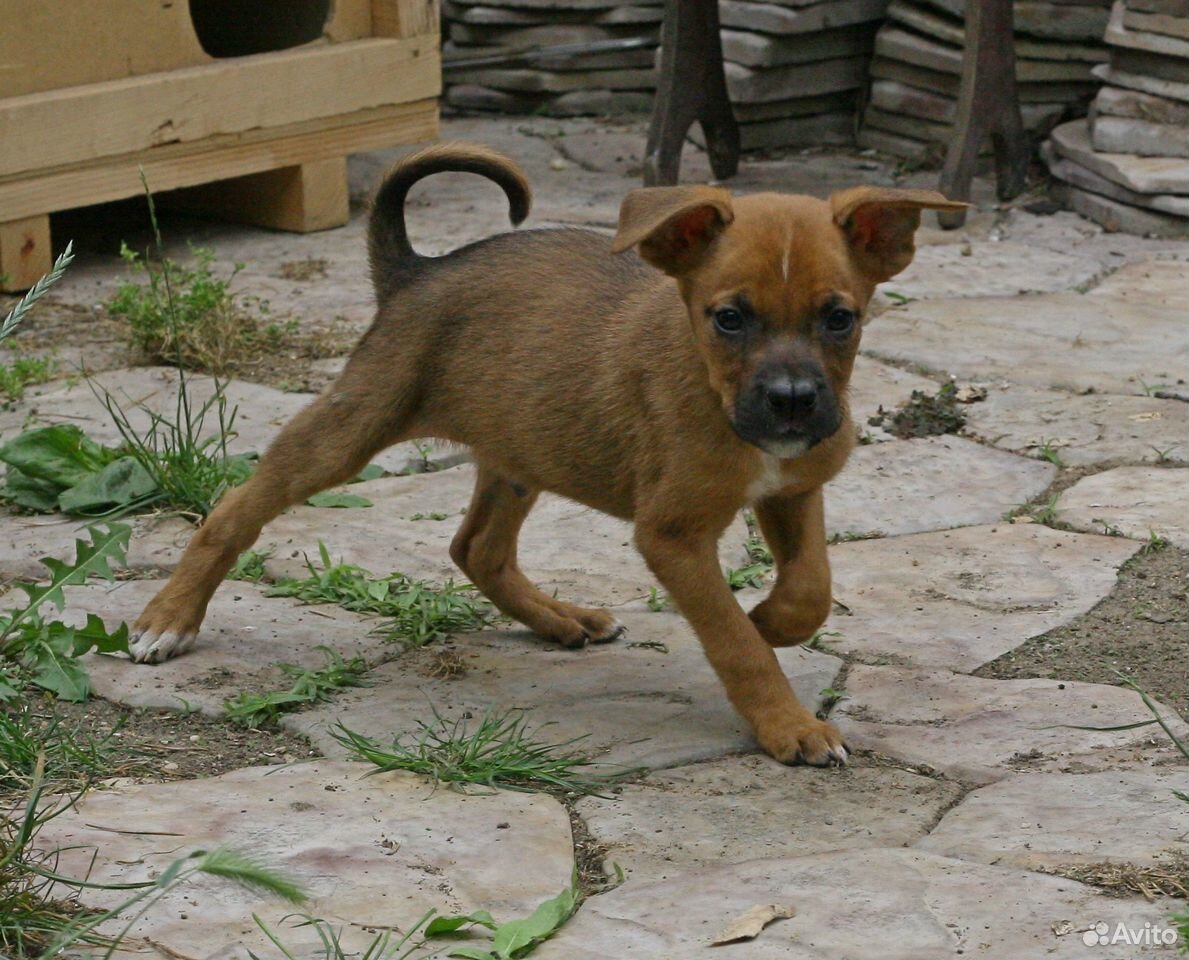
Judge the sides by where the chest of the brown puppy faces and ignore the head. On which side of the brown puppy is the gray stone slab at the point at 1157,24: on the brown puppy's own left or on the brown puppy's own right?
on the brown puppy's own left

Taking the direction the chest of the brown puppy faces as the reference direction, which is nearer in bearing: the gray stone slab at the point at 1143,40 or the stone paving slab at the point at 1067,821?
the stone paving slab

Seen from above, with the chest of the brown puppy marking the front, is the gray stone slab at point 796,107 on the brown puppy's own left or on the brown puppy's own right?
on the brown puppy's own left

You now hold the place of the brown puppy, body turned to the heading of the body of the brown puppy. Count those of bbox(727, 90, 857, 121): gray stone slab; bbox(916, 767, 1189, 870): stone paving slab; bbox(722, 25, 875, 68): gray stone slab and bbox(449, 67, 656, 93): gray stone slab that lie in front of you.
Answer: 1

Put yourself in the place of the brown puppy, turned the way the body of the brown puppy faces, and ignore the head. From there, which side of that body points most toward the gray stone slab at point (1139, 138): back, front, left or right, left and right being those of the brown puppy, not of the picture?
left

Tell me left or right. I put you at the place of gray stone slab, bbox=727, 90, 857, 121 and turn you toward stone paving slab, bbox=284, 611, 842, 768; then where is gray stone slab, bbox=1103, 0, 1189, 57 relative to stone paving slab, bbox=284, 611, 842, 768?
left

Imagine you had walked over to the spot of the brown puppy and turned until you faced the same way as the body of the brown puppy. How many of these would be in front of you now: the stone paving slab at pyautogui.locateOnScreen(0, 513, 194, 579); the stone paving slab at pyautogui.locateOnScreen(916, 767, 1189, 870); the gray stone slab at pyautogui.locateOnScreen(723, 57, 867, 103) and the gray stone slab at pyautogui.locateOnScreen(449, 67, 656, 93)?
1

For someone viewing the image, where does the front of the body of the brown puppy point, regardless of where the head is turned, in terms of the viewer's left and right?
facing the viewer and to the right of the viewer

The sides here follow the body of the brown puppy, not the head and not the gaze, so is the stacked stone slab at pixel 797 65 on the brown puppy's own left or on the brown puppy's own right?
on the brown puppy's own left

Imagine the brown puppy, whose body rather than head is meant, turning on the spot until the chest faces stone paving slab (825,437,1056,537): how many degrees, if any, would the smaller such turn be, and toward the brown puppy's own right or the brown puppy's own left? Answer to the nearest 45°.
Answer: approximately 90° to the brown puppy's own left

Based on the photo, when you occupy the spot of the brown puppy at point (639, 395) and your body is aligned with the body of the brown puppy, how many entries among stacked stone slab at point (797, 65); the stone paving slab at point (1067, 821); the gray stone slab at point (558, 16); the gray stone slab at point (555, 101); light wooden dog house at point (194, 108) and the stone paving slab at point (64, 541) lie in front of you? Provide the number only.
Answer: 1

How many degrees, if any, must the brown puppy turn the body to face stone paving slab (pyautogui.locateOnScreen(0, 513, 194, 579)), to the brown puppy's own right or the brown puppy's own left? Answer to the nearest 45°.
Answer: approximately 180°

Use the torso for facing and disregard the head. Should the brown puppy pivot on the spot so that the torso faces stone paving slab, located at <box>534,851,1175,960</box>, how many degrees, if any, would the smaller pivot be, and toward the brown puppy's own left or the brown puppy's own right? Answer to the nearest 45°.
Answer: approximately 45° to the brown puppy's own right

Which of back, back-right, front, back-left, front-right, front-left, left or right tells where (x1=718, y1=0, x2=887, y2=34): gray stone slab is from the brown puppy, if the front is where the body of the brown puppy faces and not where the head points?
back-left

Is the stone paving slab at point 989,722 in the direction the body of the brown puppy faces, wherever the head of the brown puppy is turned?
yes

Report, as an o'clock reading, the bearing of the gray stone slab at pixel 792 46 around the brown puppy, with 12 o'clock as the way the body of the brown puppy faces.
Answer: The gray stone slab is roughly at 8 o'clock from the brown puppy.

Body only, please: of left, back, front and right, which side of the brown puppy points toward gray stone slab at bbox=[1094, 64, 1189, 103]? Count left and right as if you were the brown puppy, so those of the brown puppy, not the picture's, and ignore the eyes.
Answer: left
